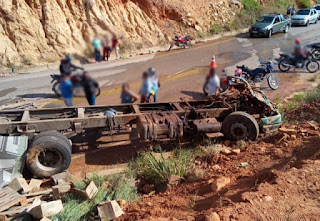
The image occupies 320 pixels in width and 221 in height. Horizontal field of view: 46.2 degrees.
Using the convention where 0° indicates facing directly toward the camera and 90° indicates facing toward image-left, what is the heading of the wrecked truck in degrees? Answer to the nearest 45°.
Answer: approximately 270°

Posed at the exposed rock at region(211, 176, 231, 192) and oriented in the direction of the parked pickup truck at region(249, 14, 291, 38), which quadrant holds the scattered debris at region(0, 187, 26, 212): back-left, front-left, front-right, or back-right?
back-left

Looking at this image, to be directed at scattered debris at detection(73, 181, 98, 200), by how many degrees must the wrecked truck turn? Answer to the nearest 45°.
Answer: approximately 135° to its right

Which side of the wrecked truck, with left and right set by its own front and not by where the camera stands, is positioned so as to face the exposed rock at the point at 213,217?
right

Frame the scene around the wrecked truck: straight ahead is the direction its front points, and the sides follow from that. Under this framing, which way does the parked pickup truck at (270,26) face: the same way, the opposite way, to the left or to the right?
the opposite way

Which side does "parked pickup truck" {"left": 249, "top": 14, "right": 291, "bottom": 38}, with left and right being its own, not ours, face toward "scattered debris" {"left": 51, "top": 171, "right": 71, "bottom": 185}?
front

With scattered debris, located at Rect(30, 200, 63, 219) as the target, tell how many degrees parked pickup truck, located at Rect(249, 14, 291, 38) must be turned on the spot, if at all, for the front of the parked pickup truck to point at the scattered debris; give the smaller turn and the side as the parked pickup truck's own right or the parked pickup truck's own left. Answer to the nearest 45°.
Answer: approximately 45° to the parked pickup truck's own left
